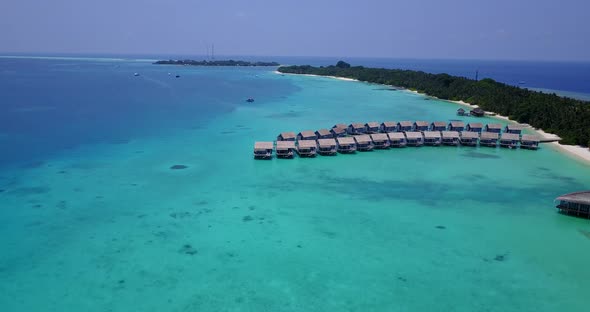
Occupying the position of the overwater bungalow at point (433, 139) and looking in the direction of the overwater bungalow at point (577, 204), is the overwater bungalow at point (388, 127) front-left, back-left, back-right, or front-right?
back-right

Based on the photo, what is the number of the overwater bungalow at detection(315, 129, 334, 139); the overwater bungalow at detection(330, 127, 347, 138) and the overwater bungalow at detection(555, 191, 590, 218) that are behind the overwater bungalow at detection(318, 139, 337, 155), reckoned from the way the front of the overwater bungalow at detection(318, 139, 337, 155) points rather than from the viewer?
2

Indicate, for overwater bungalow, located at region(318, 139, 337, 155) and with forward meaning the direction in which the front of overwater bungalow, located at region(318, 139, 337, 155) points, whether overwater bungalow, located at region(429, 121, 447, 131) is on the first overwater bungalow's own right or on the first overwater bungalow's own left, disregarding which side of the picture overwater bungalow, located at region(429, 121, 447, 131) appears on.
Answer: on the first overwater bungalow's own left

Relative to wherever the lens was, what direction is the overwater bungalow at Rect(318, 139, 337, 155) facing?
facing the viewer

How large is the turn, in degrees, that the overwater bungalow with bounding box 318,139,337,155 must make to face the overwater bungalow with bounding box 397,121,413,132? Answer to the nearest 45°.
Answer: approximately 135° to its left

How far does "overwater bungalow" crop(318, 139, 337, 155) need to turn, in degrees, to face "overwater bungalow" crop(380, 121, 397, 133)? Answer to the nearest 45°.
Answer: approximately 135° to its left

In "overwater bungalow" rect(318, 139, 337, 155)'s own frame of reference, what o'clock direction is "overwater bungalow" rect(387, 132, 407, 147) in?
"overwater bungalow" rect(387, 132, 407, 147) is roughly at 8 o'clock from "overwater bungalow" rect(318, 139, 337, 155).

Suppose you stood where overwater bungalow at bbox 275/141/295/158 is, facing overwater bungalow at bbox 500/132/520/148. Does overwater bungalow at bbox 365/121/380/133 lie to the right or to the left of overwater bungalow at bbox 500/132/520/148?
left

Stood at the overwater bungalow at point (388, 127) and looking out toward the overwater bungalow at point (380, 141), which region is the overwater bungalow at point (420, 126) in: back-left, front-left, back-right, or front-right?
back-left

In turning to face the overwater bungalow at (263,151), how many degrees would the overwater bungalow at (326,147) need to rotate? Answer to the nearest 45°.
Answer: approximately 90° to its right

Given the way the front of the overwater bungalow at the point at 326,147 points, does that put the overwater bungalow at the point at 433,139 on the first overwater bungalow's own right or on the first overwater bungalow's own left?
on the first overwater bungalow's own left
